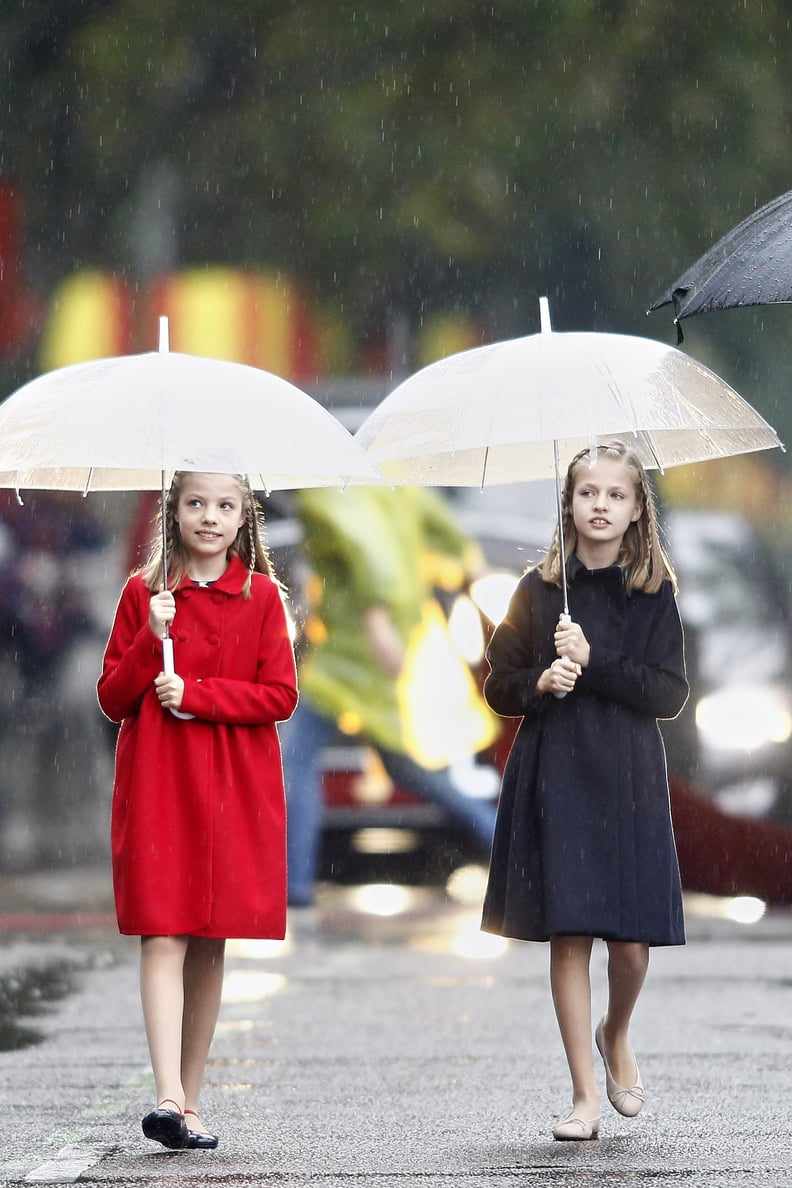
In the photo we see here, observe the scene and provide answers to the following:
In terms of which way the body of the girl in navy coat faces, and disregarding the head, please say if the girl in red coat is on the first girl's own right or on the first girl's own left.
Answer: on the first girl's own right

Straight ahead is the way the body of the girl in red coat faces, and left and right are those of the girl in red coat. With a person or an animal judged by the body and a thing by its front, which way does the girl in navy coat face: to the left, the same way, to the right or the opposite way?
the same way

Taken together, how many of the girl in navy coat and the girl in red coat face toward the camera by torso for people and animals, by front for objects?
2

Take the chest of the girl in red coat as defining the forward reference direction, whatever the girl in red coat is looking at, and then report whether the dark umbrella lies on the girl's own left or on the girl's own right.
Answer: on the girl's own left

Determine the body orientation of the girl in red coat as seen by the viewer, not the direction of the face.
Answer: toward the camera

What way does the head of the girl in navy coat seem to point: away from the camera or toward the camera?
toward the camera

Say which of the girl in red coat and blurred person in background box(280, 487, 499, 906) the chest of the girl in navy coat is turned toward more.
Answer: the girl in red coat

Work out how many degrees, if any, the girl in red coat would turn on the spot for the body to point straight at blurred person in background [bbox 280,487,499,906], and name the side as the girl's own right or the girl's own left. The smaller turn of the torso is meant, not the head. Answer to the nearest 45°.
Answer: approximately 180°

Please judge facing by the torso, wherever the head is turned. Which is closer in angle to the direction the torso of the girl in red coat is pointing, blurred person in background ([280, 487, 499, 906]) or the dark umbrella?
the dark umbrella
